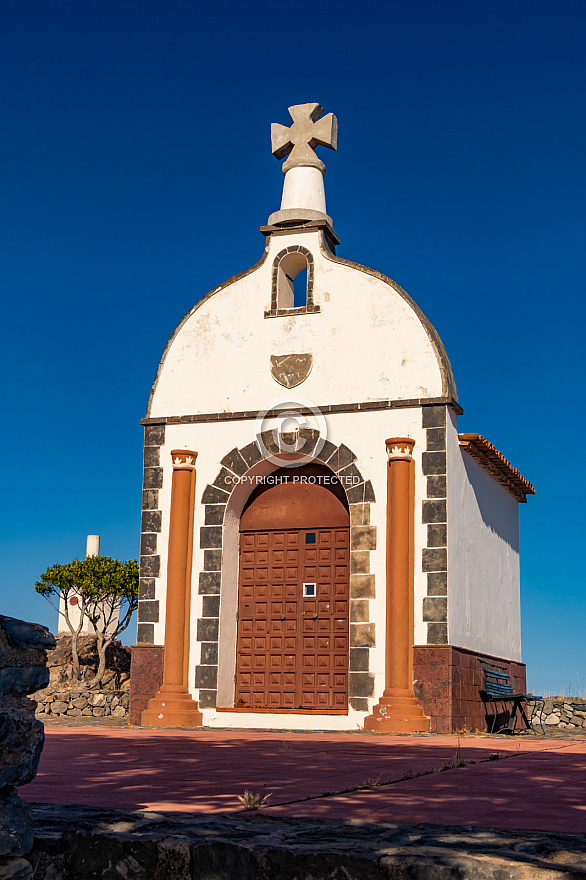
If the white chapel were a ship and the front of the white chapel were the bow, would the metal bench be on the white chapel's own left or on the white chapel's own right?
on the white chapel's own left

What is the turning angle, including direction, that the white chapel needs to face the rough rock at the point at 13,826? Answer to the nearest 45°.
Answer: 0° — it already faces it

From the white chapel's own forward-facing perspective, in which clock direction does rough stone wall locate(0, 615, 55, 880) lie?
The rough stone wall is roughly at 12 o'clock from the white chapel.

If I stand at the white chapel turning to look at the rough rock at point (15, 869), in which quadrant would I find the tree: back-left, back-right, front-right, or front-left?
back-right

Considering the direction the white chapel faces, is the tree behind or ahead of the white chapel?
behind

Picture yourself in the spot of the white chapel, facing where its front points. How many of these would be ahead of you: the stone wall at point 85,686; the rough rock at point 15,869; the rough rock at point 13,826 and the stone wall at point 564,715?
2

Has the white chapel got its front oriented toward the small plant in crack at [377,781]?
yes

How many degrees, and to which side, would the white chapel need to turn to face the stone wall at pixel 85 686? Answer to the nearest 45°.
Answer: approximately 135° to its right

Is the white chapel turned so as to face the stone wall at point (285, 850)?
yes

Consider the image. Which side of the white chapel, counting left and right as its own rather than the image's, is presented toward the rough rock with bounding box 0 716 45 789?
front

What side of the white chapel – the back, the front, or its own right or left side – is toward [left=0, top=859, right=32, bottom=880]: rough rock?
front

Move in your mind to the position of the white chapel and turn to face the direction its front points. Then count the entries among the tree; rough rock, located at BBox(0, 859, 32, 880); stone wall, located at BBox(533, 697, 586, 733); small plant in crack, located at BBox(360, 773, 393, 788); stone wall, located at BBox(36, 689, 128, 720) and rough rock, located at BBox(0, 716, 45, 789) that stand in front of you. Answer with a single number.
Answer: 3

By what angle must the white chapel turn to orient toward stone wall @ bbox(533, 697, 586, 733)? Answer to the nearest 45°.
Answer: approximately 135° to its left

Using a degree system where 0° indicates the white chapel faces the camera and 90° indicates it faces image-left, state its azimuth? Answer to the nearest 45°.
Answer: approximately 0°
